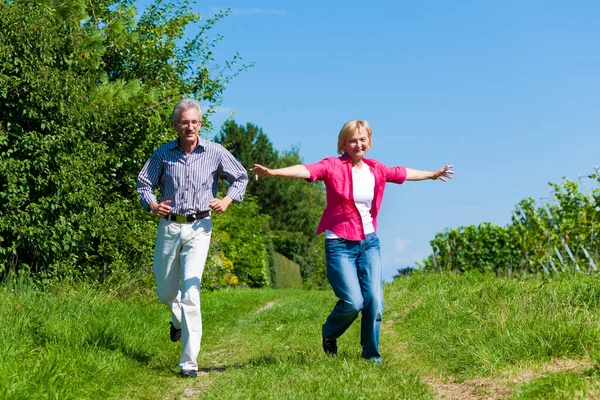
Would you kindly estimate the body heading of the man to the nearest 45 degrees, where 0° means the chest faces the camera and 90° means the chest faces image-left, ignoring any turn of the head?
approximately 0°
